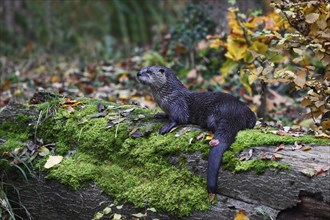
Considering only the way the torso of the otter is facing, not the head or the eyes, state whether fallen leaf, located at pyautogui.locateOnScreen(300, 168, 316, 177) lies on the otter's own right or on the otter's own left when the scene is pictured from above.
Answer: on the otter's own left

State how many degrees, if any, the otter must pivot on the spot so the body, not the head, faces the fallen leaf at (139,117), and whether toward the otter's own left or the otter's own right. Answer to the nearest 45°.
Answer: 0° — it already faces it

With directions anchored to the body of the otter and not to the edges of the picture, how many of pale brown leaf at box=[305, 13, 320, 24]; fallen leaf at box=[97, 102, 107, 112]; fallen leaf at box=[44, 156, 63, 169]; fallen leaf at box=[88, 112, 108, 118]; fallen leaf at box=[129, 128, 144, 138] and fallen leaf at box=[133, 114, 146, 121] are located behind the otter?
1

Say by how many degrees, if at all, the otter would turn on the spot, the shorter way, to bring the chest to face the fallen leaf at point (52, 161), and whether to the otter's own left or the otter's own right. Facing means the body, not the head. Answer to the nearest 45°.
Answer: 0° — it already faces it

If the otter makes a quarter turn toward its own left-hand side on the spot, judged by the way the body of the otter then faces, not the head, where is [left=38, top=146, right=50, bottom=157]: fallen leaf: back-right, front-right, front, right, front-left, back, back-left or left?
right

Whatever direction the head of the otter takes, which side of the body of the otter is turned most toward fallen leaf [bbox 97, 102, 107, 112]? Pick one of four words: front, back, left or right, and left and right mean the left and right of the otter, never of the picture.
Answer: front

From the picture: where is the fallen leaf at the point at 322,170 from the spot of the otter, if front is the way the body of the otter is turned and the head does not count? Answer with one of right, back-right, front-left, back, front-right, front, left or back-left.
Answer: back-left

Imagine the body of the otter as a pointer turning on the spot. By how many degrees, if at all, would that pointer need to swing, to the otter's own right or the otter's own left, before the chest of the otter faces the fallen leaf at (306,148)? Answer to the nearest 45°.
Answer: approximately 135° to the otter's own left

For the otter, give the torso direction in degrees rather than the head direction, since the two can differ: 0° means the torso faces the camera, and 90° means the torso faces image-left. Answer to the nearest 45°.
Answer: approximately 90°

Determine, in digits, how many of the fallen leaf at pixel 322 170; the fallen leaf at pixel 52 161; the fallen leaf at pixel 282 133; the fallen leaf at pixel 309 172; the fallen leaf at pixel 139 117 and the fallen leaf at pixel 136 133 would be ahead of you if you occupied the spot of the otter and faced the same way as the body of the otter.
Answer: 3

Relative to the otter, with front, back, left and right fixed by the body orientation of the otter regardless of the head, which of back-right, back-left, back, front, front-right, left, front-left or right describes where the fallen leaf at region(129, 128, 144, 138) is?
front

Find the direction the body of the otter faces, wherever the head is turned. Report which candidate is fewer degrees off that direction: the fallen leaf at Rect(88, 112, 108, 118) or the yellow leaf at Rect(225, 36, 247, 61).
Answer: the fallen leaf

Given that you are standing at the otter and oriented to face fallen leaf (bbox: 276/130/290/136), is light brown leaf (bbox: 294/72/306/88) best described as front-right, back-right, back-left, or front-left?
front-left

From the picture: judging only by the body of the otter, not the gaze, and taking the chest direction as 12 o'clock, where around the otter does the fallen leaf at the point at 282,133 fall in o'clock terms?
The fallen leaf is roughly at 7 o'clock from the otter.
